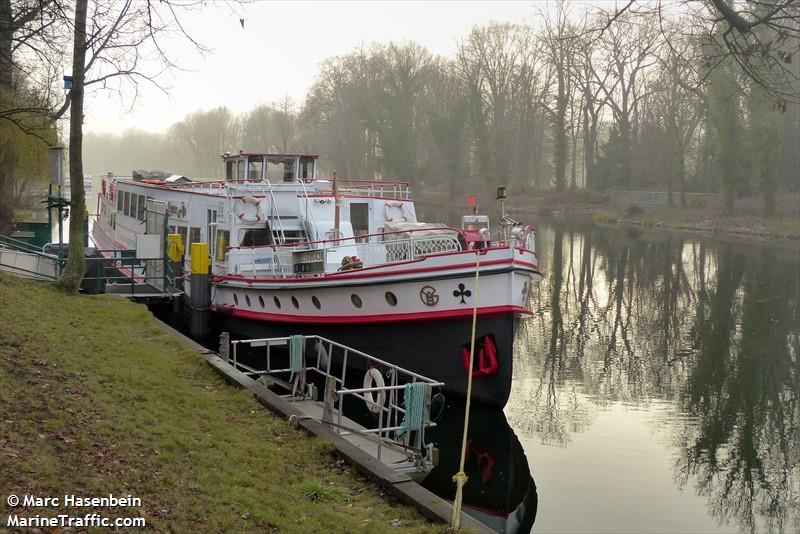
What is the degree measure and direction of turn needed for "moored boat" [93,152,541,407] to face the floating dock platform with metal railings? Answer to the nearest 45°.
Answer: approximately 45° to its right

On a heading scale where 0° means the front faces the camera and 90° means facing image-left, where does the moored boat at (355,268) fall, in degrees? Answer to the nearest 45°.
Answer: approximately 315°

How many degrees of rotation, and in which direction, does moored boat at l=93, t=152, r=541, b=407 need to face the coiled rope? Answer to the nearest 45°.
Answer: approximately 45° to its right
